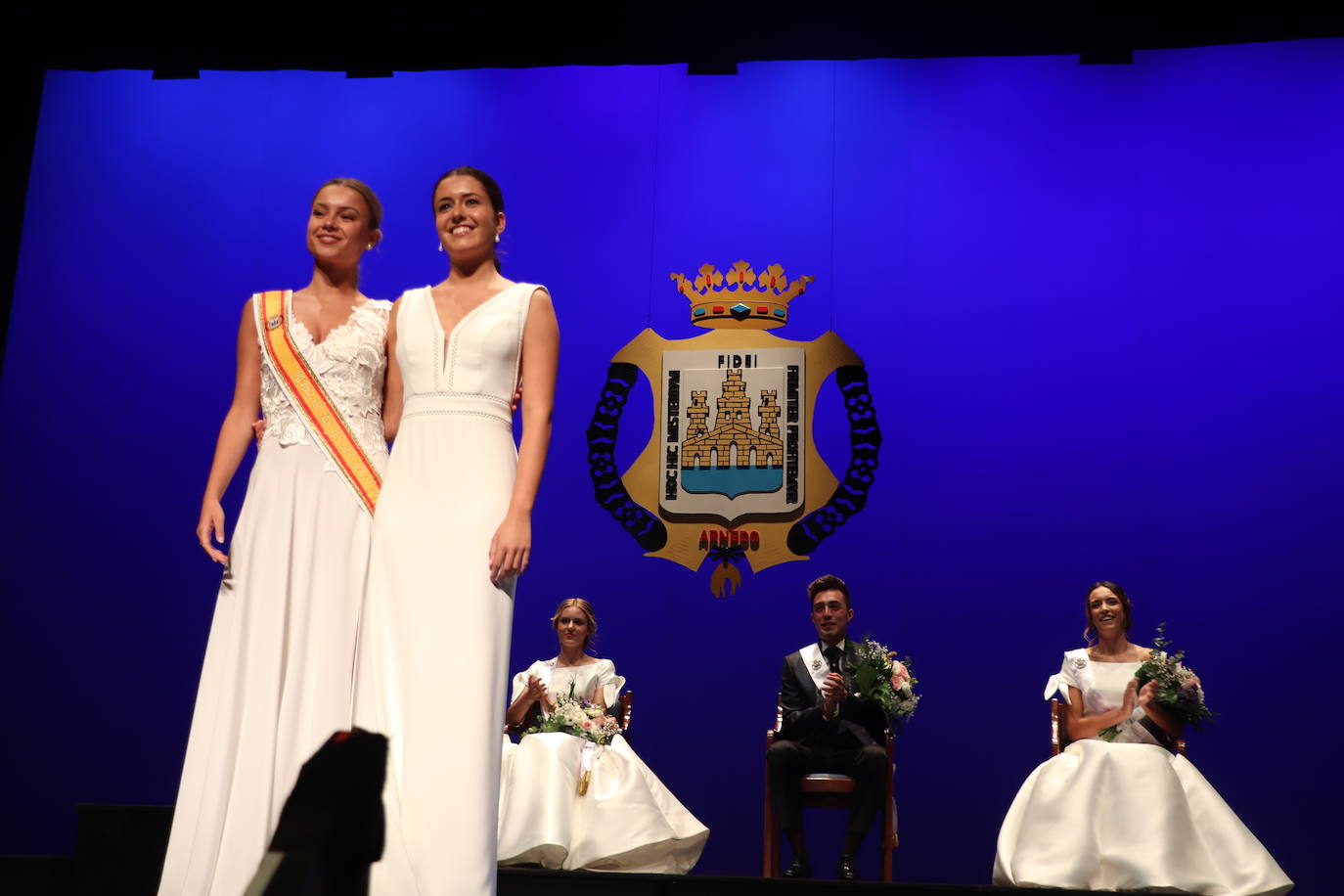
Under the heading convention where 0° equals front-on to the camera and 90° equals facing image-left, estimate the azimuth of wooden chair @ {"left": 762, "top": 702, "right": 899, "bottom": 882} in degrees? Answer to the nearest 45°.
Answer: approximately 0°

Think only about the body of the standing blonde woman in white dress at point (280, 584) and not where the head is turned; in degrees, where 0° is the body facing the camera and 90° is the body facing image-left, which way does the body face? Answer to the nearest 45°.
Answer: approximately 0°

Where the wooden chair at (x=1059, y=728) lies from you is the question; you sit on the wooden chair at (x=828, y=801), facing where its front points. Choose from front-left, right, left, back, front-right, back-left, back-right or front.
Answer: left

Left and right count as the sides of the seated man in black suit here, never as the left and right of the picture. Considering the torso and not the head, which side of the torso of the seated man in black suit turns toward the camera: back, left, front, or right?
front

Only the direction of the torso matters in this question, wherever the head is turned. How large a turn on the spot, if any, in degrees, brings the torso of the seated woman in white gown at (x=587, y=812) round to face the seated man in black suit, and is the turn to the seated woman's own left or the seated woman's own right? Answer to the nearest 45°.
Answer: approximately 90° to the seated woman's own left

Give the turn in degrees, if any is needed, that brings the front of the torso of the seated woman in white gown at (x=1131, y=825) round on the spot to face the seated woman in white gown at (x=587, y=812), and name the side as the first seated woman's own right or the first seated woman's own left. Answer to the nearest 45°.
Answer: approximately 90° to the first seated woman's own right

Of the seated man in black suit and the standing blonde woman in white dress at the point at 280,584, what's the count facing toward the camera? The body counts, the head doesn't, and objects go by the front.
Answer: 2

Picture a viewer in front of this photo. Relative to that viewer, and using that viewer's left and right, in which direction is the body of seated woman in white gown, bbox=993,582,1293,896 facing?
facing the viewer

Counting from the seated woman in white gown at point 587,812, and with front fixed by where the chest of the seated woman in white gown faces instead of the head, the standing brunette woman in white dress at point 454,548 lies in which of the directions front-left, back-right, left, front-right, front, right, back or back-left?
front

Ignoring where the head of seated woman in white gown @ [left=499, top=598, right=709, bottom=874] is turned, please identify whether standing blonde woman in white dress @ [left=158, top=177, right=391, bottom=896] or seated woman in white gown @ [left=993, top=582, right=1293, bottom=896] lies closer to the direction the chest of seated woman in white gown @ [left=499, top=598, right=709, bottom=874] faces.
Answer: the standing blonde woman in white dress

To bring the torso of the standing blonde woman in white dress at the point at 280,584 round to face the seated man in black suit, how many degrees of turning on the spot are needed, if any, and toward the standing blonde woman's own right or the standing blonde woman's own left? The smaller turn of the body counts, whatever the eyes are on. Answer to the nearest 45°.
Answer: approximately 135° to the standing blonde woman's own left

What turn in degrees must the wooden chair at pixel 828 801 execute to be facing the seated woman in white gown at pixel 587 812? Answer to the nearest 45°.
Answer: approximately 90° to its right

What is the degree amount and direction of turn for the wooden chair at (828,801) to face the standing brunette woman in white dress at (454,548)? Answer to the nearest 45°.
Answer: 0° — it already faces them

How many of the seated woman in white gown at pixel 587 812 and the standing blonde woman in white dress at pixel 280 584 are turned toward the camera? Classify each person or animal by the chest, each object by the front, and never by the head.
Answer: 2
